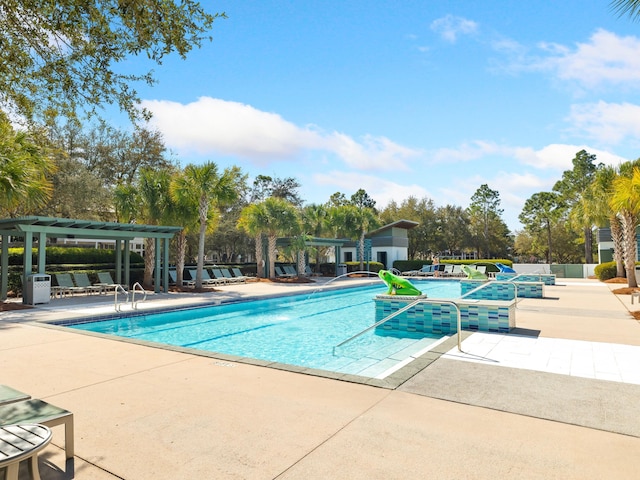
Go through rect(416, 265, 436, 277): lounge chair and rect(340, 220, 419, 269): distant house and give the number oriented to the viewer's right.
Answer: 0

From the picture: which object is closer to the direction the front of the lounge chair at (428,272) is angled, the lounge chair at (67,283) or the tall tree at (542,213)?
the lounge chair

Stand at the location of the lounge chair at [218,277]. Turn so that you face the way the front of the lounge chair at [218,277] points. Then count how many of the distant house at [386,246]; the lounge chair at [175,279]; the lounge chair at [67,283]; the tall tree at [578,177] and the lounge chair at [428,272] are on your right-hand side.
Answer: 2

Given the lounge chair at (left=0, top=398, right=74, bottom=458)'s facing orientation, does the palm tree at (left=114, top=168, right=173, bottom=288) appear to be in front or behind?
in front

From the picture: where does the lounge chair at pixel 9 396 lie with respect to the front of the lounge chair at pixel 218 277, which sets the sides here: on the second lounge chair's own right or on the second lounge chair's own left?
on the second lounge chair's own right

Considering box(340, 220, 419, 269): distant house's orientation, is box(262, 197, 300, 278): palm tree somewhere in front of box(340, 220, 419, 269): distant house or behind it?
in front

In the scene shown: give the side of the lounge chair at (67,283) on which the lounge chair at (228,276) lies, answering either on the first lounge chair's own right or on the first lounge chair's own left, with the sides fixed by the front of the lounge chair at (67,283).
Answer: on the first lounge chair's own left

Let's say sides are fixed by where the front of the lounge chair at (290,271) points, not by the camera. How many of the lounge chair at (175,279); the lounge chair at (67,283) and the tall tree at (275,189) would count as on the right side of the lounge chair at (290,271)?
2

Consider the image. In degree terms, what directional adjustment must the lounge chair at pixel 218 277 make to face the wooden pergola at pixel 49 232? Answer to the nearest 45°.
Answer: approximately 90° to its right

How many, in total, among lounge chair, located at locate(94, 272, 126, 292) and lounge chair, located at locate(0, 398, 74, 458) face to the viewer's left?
0

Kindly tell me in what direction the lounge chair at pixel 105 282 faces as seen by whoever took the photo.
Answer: facing the viewer and to the right of the viewer

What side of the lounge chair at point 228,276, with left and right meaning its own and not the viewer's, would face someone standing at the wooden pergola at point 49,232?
right
